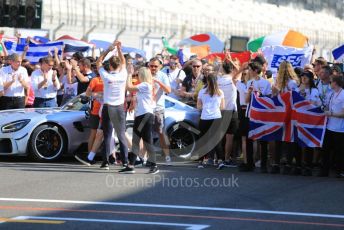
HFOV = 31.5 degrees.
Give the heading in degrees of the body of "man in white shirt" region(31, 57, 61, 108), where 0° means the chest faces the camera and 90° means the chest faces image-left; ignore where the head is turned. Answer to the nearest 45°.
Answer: approximately 315°

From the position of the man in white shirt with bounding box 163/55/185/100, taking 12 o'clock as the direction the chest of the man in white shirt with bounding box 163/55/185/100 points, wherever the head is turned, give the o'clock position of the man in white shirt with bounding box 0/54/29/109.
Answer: the man in white shirt with bounding box 0/54/29/109 is roughly at 2 o'clock from the man in white shirt with bounding box 163/55/185/100.

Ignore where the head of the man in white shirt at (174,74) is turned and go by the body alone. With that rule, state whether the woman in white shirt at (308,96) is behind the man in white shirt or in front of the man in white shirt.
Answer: in front

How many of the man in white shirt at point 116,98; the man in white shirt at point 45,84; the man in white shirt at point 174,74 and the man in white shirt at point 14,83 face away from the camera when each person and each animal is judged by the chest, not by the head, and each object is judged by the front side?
1

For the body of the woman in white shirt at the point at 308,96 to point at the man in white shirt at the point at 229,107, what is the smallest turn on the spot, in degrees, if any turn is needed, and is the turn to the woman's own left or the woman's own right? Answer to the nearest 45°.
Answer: approximately 45° to the woman's own right
